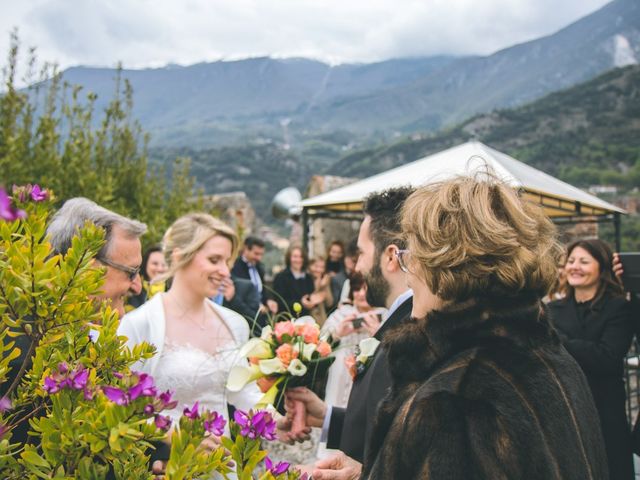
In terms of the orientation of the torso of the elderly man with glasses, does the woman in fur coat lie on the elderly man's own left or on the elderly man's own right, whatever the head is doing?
on the elderly man's own right

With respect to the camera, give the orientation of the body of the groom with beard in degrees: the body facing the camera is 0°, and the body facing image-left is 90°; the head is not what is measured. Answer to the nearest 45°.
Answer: approximately 90°

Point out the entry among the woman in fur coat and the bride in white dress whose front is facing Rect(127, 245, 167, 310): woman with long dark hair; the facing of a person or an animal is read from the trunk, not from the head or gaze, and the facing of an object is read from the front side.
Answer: the woman in fur coat

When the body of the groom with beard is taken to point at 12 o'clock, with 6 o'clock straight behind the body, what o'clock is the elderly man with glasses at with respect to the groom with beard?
The elderly man with glasses is roughly at 12 o'clock from the groom with beard.

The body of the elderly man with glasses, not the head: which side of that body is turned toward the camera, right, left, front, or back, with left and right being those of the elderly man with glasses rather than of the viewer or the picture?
right

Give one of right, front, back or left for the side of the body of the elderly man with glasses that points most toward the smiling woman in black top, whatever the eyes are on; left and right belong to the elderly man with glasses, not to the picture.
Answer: front

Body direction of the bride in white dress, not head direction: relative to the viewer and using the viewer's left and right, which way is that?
facing the viewer and to the right of the viewer

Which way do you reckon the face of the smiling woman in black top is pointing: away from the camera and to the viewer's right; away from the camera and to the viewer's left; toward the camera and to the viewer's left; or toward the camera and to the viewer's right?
toward the camera and to the viewer's left

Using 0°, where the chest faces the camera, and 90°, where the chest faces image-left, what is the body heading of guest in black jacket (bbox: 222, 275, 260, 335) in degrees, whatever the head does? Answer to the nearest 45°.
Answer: approximately 45°

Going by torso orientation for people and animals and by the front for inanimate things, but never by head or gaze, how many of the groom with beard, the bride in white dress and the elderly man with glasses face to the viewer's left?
1

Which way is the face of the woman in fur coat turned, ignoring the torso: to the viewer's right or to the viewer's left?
to the viewer's left

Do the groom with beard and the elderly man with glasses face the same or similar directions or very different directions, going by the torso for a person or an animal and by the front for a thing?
very different directions

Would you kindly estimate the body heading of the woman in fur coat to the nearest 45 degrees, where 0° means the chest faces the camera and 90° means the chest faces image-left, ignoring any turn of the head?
approximately 135°

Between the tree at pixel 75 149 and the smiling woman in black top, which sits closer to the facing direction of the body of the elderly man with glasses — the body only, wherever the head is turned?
the smiling woman in black top

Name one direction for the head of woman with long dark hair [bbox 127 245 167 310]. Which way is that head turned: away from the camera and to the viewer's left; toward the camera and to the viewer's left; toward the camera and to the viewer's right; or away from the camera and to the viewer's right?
toward the camera and to the viewer's right
